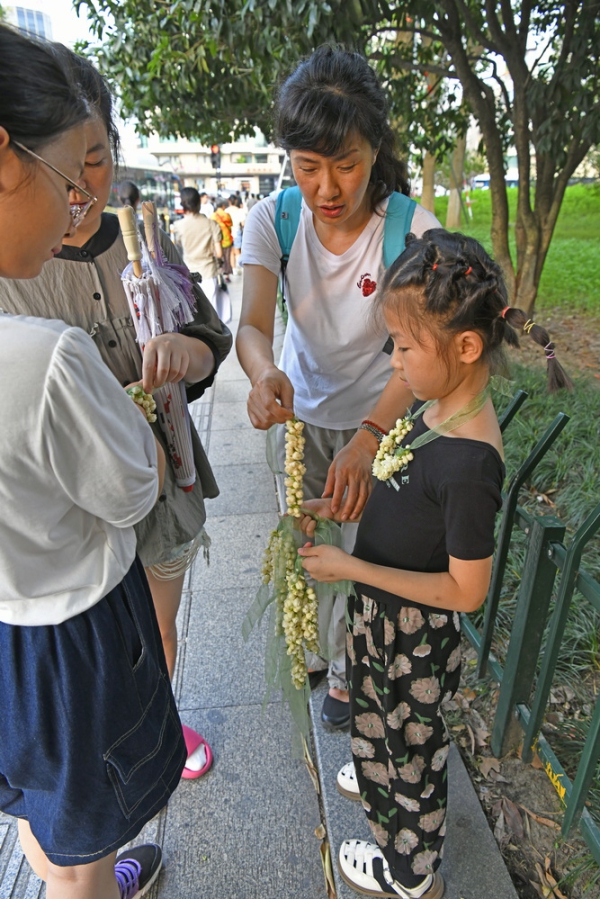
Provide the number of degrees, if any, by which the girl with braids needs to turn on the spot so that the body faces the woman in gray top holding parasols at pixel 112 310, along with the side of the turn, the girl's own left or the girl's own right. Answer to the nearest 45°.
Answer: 0° — they already face them

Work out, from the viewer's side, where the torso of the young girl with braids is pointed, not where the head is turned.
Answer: to the viewer's left

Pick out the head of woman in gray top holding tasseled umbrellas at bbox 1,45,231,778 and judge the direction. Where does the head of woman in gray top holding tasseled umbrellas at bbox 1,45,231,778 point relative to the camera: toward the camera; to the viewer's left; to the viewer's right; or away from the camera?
to the viewer's right

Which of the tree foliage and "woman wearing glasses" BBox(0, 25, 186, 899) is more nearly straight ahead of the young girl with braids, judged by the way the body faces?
the woman wearing glasses

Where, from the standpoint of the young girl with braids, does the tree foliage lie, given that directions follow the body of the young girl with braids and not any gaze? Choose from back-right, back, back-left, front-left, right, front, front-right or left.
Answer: right

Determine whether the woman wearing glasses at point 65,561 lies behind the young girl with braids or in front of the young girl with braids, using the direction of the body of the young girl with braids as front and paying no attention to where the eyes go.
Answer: in front

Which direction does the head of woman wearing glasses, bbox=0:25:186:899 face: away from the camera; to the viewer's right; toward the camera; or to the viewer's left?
to the viewer's right

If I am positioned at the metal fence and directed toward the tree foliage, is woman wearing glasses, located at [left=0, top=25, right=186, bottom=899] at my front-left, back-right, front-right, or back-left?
back-left
